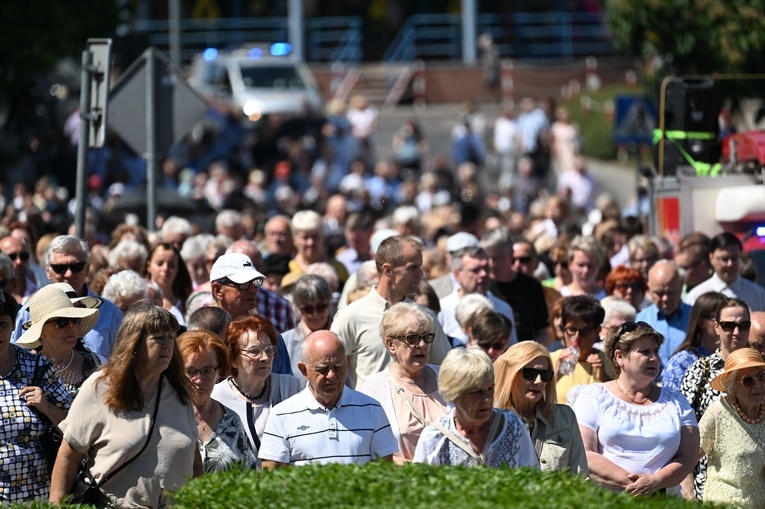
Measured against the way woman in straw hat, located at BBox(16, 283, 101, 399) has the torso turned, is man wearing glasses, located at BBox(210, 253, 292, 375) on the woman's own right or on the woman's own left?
on the woman's own left

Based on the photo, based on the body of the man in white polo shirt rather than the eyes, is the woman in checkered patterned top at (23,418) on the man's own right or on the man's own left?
on the man's own right

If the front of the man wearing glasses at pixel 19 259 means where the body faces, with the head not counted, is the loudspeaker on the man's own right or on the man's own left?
on the man's own left

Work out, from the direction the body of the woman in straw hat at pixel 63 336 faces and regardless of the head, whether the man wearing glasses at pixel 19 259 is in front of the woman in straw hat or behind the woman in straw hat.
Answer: behind

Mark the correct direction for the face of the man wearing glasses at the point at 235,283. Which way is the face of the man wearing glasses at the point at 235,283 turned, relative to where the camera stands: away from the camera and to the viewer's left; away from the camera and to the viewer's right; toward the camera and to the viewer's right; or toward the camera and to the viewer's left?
toward the camera and to the viewer's right

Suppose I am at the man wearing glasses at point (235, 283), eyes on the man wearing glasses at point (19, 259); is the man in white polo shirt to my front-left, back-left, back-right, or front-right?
back-left

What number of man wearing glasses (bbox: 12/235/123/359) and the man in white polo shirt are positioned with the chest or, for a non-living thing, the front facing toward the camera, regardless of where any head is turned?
2

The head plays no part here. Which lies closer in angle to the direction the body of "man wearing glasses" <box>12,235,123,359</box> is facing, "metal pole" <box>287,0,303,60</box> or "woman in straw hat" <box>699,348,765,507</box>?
the woman in straw hat

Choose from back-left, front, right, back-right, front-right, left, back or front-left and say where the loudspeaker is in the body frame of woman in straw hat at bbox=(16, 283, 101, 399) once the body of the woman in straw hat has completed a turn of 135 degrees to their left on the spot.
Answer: front-right

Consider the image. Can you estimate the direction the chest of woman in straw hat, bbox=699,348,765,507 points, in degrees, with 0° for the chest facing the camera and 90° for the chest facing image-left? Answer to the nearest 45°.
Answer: approximately 315°
